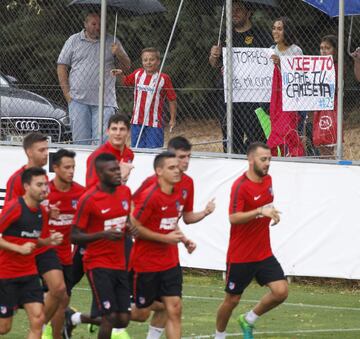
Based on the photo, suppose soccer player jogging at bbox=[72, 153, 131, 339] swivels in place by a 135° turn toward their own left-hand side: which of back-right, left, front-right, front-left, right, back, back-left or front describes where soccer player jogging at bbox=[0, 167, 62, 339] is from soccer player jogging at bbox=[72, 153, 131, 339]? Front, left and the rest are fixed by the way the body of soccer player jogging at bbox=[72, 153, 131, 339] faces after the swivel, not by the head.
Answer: left

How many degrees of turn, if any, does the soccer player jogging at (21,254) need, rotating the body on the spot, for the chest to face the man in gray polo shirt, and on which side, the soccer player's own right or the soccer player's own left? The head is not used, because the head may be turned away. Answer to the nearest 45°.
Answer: approximately 135° to the soccer player's own left

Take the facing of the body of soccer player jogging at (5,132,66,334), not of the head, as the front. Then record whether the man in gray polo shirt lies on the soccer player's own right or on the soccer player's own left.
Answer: on the soccer player's own left

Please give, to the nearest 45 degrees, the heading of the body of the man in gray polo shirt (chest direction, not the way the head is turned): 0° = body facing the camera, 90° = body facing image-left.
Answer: approximately 315°

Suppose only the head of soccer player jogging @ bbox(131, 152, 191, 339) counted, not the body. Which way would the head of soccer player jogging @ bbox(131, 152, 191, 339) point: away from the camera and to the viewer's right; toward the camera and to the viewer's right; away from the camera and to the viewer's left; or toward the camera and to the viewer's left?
toward the camera and to the viewer's right
